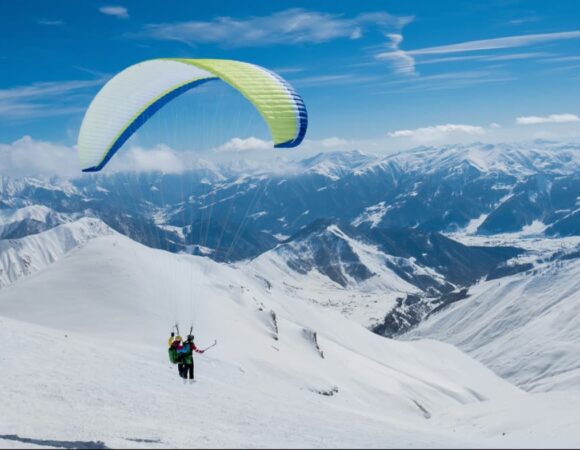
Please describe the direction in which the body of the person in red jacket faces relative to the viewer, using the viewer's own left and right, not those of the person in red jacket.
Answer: facing away from the viewer and to the right of the viewer

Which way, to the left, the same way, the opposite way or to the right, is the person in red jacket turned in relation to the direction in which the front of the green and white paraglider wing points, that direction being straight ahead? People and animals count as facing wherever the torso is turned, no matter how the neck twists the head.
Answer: the same way

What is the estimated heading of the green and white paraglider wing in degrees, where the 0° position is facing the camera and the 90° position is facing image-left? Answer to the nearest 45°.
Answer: approximately 225°

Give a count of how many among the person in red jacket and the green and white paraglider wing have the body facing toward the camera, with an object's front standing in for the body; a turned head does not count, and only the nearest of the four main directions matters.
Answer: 0
